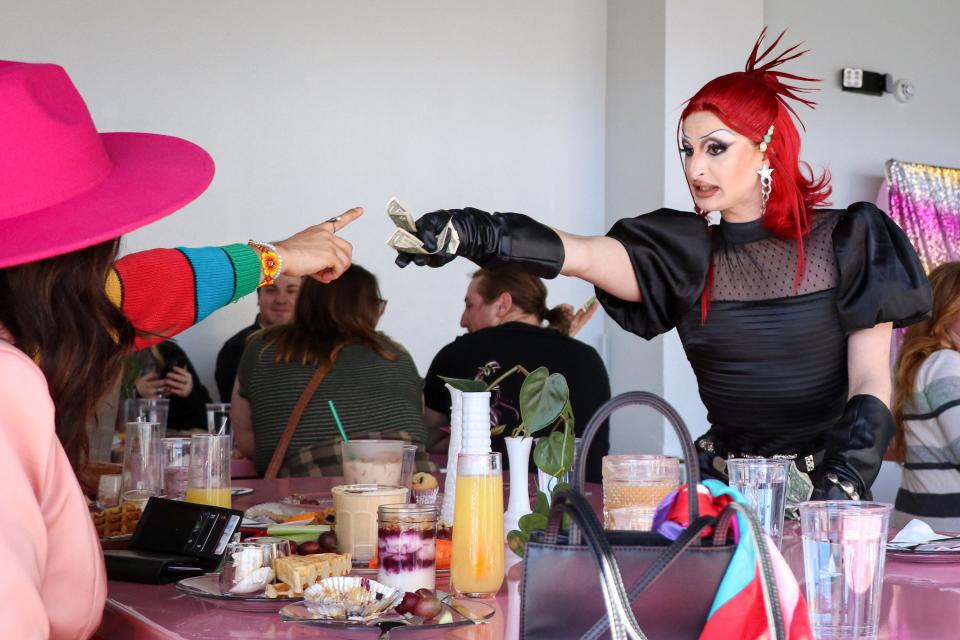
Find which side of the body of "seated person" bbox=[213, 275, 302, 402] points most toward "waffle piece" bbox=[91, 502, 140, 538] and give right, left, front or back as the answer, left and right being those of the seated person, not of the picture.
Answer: front

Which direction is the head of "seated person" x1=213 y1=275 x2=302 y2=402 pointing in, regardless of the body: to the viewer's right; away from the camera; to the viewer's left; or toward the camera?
toward the camera

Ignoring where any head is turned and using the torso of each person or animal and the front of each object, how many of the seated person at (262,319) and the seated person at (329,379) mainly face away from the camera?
1

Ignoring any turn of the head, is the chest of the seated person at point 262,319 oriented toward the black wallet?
yes

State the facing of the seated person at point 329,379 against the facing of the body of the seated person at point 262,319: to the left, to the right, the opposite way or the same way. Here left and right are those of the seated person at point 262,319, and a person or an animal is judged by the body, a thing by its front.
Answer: the opposite way

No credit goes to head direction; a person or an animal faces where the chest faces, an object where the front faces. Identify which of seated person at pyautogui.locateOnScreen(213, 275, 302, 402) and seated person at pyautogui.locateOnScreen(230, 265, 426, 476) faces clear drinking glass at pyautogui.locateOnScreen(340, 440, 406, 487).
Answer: seated person at pyautogui.locateOnScreen(213, 275, 302, 402)

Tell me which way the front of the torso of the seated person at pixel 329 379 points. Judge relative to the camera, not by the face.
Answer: away from the camera

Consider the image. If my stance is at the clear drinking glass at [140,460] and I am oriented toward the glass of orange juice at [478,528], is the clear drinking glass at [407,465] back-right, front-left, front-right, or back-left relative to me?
front-left

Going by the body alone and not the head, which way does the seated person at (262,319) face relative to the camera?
toward the camera

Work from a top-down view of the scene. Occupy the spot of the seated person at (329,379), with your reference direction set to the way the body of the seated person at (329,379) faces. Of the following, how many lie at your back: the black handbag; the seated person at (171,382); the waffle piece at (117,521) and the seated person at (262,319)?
2

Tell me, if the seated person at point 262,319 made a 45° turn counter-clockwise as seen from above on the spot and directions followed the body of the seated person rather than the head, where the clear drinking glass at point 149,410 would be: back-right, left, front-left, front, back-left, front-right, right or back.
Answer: front-right

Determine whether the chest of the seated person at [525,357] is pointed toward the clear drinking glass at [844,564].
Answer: no

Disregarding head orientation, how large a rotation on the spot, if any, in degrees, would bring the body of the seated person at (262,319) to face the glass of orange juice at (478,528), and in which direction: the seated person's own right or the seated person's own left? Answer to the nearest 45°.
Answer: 0° — they already face it

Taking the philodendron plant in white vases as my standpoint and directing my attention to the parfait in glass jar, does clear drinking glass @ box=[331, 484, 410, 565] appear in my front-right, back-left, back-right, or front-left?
front-right

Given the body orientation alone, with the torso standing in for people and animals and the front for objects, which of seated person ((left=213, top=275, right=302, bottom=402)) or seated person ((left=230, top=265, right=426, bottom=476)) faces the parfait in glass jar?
seated person ((left=213, top=275, right=302, bottom=402))

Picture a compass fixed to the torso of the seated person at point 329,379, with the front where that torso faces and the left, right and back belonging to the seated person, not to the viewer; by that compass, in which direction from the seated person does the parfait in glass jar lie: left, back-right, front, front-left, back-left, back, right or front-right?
back

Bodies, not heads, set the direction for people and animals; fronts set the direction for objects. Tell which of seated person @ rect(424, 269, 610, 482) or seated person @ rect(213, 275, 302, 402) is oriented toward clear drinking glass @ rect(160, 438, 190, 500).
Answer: seated person @ rect(213, 275, 302, 402)

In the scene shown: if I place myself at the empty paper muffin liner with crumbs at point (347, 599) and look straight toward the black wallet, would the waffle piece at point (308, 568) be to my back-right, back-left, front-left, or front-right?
front-right
